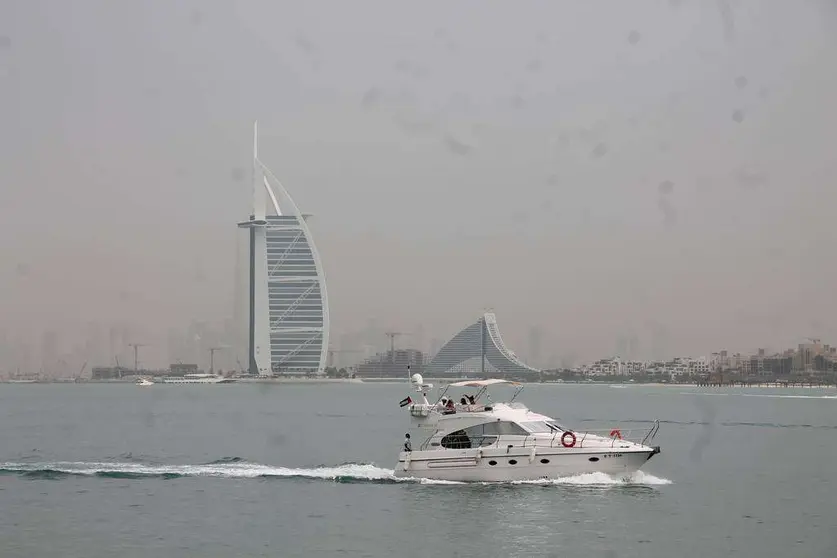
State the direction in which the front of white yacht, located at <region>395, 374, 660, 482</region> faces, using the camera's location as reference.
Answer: facing to the right of the viewer
